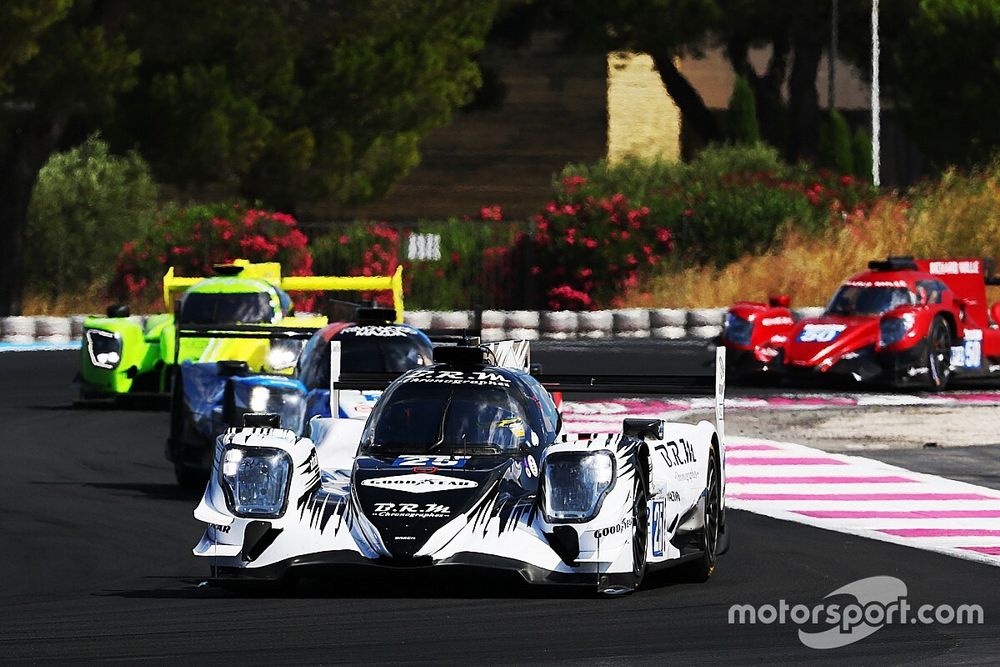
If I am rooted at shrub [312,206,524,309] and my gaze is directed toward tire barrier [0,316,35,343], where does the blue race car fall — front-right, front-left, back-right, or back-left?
front-left

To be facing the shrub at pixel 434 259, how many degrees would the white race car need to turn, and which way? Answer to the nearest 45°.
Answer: approximately 180°

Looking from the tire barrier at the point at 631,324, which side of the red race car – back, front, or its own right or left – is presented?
right

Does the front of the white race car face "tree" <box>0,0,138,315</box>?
no

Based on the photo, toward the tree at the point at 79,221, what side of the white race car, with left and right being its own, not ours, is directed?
back

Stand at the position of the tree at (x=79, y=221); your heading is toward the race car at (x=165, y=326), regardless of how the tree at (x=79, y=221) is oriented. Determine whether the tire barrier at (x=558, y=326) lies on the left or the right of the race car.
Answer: left

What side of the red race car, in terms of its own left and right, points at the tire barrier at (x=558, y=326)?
right

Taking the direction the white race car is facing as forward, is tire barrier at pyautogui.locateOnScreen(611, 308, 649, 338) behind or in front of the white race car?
behind

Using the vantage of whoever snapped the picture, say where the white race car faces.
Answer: facing the viewer

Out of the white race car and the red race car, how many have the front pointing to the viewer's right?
0

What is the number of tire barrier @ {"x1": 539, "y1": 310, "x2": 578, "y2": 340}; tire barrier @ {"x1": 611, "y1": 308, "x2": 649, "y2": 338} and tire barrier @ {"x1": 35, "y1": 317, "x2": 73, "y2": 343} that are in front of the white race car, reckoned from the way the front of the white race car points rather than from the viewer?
0

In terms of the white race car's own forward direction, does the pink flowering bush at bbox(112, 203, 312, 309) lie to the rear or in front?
to the rear

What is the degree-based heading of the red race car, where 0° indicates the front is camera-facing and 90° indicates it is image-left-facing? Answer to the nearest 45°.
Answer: approximately 45°

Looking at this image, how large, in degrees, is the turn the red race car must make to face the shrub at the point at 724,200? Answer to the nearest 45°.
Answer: approximately 135° to its right

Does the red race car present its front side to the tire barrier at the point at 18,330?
no

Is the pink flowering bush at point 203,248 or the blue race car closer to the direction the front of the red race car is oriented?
the blue race car

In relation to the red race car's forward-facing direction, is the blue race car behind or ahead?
ahead
